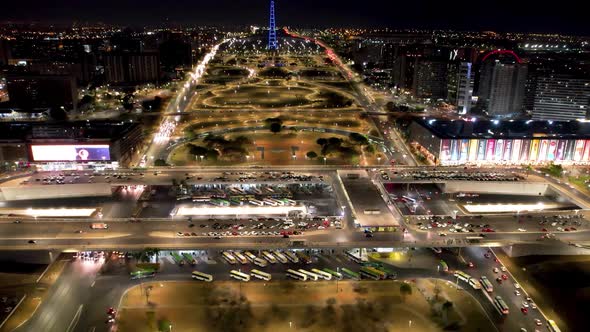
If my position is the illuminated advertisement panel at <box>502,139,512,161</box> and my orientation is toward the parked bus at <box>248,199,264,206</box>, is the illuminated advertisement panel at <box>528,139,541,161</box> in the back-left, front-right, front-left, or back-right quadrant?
back-left
